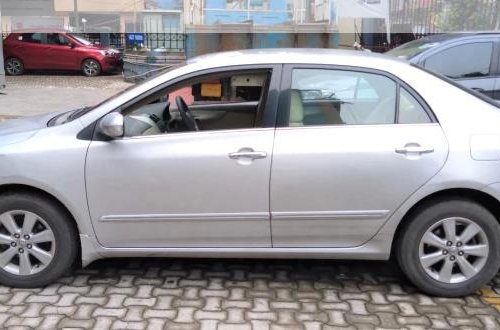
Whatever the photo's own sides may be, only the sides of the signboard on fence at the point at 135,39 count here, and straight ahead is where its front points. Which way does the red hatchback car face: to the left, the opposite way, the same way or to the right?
to the left

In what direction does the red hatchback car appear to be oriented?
to the viewer's right

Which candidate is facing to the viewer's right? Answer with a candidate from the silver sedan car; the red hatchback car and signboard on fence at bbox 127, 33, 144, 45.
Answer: the red hatchback car

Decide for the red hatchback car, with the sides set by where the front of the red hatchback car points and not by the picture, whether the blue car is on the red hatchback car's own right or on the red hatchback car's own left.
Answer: on the red hatchback car's own right

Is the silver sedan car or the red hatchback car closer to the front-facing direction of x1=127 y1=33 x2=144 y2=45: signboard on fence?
the silver sedan car

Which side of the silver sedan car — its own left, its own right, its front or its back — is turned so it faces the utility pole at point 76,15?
right

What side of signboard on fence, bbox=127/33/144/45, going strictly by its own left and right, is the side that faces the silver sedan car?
front

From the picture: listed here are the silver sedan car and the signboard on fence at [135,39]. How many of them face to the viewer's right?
0

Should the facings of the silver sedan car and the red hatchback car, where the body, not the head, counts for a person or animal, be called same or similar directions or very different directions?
very different directions

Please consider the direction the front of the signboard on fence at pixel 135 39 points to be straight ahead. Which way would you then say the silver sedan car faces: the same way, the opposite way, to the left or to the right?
to the right

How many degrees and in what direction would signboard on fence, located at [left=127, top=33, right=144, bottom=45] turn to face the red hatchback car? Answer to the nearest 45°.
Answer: approximately 90° to its right

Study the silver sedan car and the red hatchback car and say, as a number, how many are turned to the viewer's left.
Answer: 1
